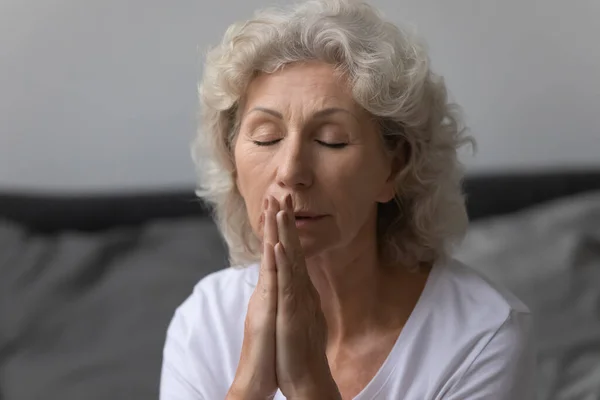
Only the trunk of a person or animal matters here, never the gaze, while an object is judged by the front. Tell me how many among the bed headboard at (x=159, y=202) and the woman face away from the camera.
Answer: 0

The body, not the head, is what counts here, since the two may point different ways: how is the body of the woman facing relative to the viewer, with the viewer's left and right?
facing the viewer and to the left of the viewer

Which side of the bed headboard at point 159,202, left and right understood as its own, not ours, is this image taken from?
front

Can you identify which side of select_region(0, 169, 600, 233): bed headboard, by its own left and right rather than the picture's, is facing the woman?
front

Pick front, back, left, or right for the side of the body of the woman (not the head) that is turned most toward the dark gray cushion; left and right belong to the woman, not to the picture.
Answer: right
